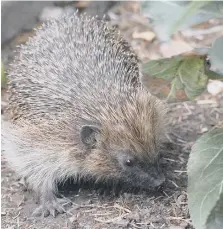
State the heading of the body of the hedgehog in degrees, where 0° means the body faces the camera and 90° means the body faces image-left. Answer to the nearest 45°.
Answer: approximately 315°

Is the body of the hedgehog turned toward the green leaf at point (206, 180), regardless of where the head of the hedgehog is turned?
yes

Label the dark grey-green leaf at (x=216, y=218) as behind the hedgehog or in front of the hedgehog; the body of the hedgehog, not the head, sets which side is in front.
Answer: in front
